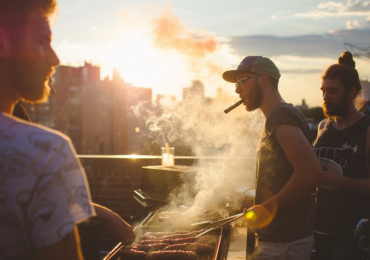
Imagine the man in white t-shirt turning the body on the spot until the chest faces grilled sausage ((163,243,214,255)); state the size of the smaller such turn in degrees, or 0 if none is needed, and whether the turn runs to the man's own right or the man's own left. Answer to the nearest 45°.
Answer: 0° — they already face it

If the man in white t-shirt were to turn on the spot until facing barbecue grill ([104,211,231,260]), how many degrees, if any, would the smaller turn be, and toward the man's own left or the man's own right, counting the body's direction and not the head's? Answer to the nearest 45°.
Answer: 0° — they already face it

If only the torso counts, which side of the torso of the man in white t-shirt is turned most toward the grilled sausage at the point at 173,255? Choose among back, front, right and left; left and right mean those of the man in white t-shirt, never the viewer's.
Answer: front

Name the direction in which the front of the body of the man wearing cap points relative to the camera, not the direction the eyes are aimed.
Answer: to the viewer's left

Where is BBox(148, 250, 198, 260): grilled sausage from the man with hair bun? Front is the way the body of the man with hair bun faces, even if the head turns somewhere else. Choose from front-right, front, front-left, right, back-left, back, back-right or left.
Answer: front

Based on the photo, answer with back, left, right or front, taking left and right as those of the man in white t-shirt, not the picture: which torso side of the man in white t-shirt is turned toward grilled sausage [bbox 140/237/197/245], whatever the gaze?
front

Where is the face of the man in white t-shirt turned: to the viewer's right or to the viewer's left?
to the viewer's right

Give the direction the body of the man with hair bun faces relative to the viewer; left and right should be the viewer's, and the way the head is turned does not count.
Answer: facing the viewer and to the left of the viewer

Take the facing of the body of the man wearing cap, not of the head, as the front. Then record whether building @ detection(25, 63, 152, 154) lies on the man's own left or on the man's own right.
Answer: on the man's own right

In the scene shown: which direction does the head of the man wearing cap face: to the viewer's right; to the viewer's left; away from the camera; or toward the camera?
to the viewer's left

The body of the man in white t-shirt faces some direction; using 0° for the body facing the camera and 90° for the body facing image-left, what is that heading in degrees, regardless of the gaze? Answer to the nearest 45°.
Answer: approximately 225°

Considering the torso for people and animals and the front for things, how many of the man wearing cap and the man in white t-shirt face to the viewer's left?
1

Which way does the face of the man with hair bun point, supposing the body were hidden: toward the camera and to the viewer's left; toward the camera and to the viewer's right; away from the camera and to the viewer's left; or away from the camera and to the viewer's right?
toward the camera and to the viewer's left
